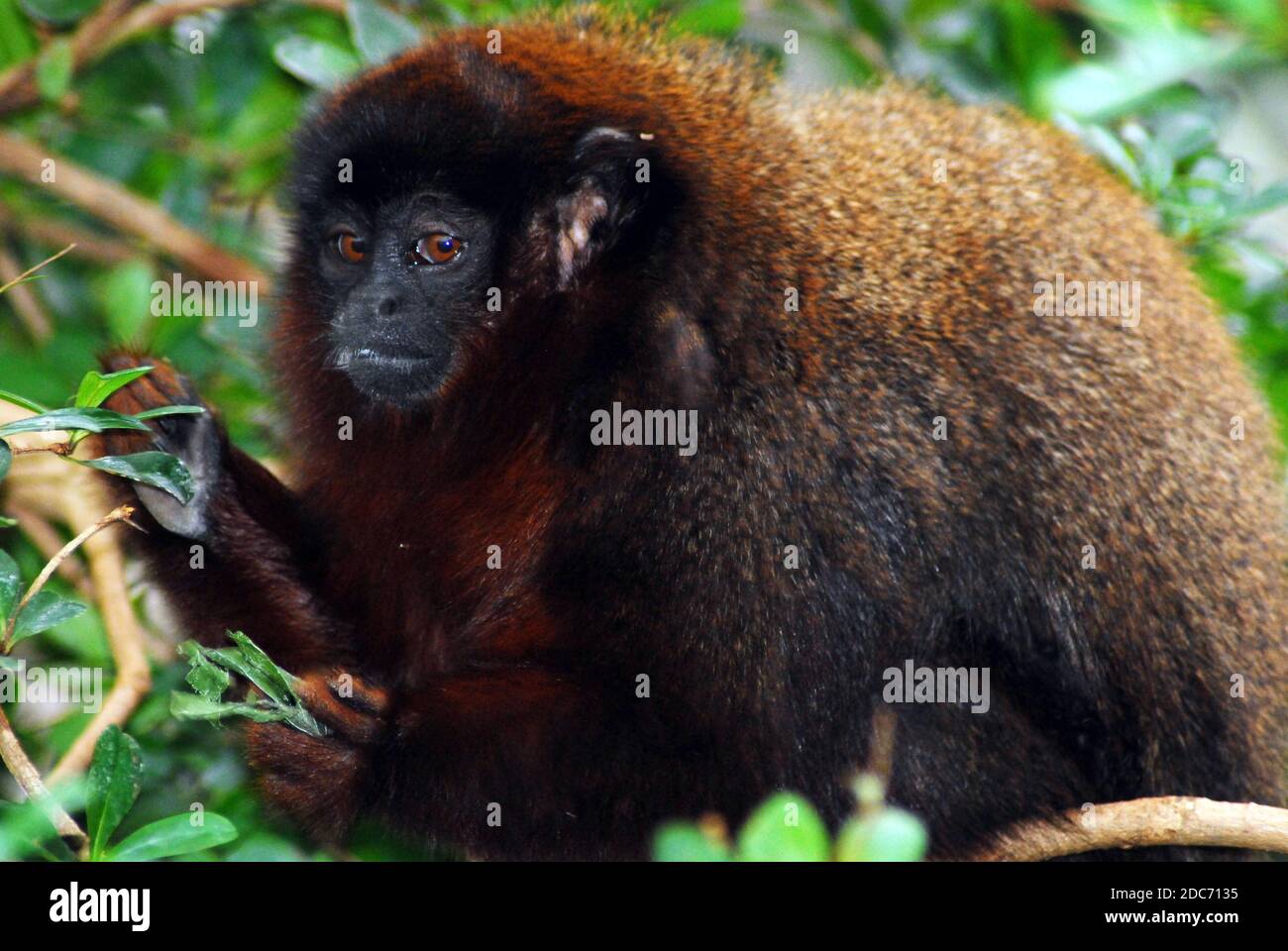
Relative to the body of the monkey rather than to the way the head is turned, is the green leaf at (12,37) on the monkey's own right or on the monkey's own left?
on the monkey's own right

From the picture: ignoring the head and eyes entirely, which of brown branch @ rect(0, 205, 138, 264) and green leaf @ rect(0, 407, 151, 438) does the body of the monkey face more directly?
the green leaf

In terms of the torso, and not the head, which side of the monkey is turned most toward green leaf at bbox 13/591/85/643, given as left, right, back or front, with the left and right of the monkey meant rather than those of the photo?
front

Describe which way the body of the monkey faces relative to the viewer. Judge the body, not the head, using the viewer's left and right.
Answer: facing the viewer and to the left of the viewer

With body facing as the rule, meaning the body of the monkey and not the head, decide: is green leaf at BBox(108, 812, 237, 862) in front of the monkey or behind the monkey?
in front

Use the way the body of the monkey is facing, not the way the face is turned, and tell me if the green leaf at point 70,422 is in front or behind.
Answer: in front

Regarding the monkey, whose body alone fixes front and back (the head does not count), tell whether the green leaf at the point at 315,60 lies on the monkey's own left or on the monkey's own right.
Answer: on the monkey's own right

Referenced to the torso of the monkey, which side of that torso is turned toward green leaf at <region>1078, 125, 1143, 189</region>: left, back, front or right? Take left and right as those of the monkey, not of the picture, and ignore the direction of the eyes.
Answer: back

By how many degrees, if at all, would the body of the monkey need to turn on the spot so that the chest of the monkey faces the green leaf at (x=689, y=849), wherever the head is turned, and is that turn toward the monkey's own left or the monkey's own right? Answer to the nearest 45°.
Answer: approximately 45° to the monkey's own left
